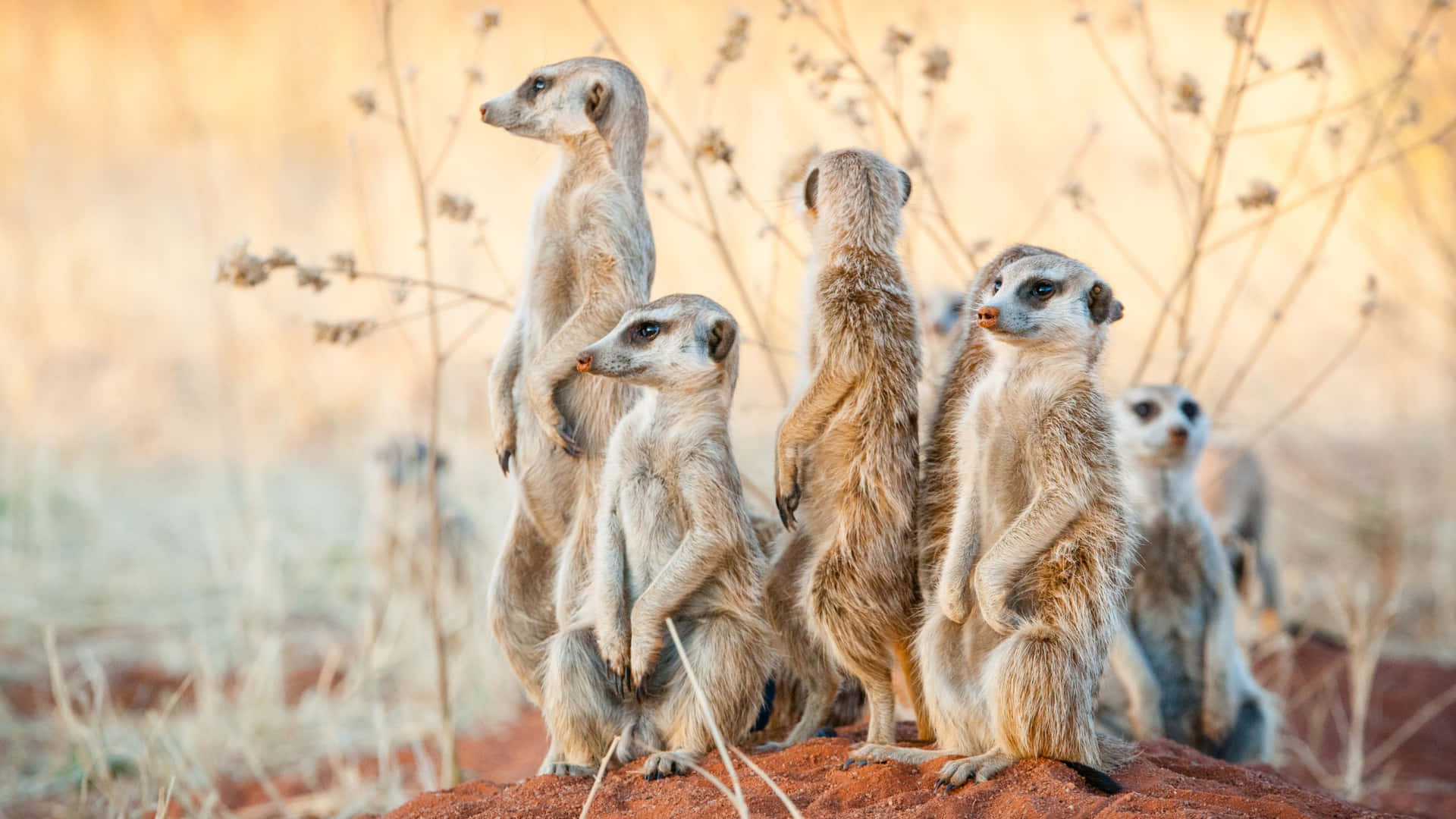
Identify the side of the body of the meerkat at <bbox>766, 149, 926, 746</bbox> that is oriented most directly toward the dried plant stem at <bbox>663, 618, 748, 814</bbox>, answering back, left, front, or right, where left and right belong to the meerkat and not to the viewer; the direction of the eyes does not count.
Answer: left

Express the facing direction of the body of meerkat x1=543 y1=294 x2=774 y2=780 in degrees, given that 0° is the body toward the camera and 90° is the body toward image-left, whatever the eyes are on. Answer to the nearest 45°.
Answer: approximately 45°

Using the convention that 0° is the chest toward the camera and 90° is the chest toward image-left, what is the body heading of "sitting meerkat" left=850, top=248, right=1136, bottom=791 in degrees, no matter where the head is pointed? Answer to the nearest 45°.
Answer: approximately 45°

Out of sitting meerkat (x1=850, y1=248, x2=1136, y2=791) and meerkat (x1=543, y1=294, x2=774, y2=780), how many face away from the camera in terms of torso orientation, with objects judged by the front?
0

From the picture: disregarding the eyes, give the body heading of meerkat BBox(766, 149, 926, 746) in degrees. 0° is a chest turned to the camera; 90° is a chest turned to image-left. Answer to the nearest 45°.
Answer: approximately 135°

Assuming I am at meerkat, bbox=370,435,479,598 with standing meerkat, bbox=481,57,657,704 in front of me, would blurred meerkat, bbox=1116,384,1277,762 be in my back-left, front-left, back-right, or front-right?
front-left

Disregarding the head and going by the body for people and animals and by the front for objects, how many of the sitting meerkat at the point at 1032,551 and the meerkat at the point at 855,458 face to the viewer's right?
0

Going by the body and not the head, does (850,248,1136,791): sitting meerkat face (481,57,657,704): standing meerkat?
no

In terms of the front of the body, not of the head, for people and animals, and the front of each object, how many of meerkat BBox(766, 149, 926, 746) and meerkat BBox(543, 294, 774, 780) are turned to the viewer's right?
0

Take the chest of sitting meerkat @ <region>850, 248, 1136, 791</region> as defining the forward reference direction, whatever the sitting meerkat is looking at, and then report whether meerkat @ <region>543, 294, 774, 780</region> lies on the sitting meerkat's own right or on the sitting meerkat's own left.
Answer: on the sitting meerkat's own right
